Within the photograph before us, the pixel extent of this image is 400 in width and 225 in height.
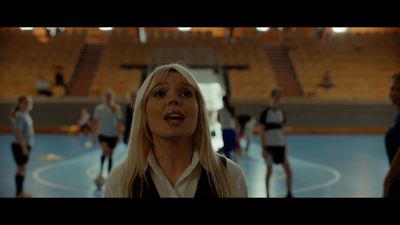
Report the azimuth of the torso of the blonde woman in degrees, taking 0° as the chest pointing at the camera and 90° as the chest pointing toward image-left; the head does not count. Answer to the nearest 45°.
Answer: approximately 0°

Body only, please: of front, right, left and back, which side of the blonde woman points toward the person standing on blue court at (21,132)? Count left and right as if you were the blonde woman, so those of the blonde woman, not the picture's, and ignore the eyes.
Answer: back

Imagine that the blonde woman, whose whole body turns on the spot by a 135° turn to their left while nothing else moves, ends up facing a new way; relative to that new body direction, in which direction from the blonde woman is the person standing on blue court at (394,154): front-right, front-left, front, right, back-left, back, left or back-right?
front
